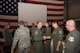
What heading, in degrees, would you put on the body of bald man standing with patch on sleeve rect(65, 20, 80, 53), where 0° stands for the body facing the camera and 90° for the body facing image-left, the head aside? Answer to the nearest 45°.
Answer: approximately 135°
